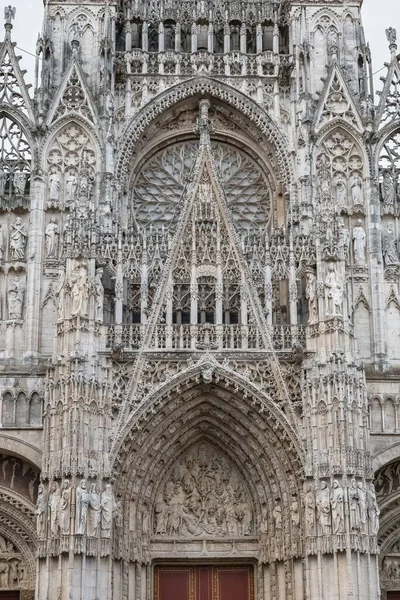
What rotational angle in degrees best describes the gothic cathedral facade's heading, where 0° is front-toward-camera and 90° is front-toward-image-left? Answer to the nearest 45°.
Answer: approximately 0°
